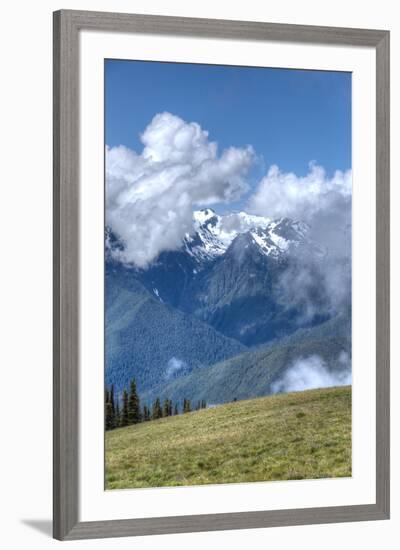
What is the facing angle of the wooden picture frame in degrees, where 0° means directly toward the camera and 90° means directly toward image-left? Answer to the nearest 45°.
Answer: approximately 315°
